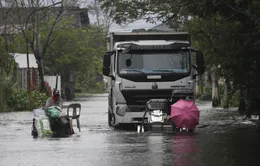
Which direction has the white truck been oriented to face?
toward the camera

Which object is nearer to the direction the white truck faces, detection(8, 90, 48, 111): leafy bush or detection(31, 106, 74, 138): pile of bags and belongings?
the pile of bags and belongings

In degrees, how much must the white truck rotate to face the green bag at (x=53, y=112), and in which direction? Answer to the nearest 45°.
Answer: approximately 45° to its right

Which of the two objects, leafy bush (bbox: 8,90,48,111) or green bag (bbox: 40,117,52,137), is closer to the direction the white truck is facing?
the green bag

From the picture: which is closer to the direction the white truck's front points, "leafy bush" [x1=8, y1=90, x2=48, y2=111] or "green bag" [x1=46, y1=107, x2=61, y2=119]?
the green bag

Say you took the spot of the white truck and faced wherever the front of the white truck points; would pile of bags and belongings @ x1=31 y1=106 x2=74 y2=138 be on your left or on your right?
on your right

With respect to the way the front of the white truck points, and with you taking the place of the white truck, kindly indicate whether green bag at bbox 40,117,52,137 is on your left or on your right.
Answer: on your right
